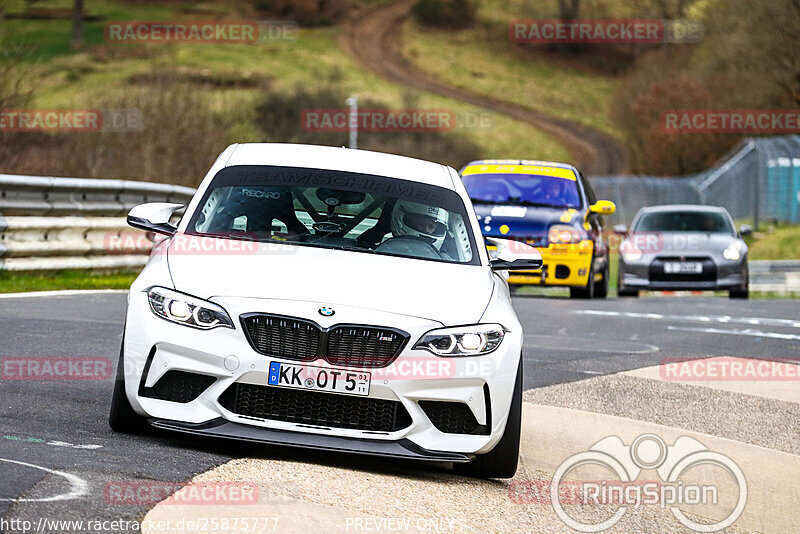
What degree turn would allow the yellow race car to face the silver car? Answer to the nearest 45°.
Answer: approximately 135° to its left

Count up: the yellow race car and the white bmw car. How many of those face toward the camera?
2

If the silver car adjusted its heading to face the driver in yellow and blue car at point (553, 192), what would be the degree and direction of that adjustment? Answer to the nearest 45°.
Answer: approximately 45° to its right

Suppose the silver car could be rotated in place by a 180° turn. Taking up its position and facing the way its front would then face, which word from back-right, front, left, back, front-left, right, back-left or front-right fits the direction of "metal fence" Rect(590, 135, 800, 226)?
front

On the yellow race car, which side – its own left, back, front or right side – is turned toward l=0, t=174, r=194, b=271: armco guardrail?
right

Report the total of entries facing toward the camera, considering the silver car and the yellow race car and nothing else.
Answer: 2

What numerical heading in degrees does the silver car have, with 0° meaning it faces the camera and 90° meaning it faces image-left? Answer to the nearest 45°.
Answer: approximately 0°

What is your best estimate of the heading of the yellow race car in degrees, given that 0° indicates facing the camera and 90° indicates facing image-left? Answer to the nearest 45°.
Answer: approximately 0°
